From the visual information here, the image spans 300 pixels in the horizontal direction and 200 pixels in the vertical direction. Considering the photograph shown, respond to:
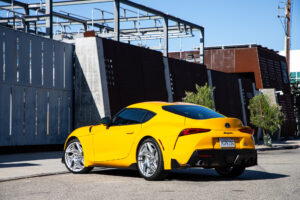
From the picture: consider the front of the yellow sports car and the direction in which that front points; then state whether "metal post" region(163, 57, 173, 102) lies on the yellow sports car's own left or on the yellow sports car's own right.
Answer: on the yellow sports car's own right

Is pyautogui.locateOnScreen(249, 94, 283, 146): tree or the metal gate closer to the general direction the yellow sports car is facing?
the metal gate

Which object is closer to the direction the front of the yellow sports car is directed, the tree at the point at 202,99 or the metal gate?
the metal gate

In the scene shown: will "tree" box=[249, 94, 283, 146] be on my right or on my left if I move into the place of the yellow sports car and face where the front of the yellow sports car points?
on my right

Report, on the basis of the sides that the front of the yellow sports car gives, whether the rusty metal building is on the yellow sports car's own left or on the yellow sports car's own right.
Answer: on the yellow sports car's own right

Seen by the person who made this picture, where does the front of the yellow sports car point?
facing away from the viewer and to the left of the viewer

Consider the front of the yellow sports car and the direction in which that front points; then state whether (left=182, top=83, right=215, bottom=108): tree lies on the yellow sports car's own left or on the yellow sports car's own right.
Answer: on the yellow sports car's own right
